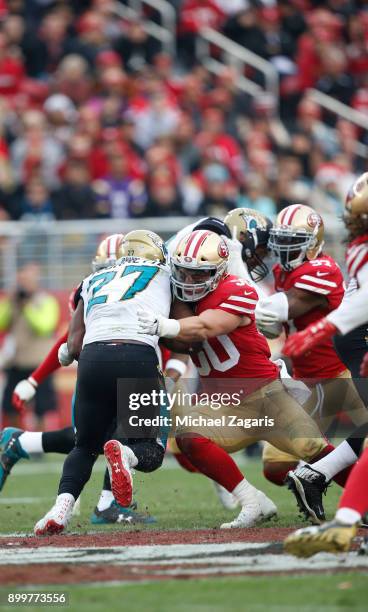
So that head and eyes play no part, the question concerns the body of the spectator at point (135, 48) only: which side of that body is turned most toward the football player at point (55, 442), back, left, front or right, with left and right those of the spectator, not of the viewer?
front

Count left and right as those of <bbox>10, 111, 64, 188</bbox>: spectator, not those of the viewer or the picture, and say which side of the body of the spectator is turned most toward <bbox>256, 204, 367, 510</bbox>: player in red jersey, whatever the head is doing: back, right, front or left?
front

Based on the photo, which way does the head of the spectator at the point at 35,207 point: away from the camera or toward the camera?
toward the camera

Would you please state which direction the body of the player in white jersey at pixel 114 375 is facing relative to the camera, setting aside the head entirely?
away from the camera

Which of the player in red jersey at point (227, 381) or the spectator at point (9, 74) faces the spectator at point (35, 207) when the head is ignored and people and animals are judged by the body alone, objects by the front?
the spectator at point (9, 74)

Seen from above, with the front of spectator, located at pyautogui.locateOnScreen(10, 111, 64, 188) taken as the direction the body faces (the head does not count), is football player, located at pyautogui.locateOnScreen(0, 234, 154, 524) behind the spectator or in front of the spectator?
in front

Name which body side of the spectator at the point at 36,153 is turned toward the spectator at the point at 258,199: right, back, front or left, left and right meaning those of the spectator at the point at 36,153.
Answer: left

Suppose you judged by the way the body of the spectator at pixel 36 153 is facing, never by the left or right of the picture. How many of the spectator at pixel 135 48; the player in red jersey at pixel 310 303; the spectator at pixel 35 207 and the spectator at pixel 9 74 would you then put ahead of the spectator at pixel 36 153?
2

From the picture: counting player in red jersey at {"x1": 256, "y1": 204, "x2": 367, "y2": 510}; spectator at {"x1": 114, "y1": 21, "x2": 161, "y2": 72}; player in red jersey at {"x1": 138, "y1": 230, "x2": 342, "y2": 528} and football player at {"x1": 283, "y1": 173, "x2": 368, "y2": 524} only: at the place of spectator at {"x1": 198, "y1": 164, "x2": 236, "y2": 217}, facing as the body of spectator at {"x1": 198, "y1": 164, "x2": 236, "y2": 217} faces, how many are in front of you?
3

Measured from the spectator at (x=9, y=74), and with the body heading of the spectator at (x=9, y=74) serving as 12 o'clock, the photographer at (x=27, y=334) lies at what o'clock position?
the photographer at (x=27, y=334) is roughly at 12 o'clock from the spectator at (x=9, y=74).

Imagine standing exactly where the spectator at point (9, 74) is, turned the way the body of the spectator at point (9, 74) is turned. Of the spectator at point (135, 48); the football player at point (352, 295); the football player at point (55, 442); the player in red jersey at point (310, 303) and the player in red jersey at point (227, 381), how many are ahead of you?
4

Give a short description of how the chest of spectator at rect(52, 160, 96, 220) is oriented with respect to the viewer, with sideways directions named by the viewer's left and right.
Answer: facing the viewer

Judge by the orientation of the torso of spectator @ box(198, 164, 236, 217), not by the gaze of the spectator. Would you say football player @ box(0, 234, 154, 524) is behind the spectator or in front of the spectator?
in front

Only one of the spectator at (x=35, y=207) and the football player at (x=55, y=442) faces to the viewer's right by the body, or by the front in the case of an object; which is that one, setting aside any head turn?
the football player

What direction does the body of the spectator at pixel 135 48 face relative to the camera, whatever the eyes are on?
toward the camera

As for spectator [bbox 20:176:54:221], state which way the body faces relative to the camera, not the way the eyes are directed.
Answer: toward the camera

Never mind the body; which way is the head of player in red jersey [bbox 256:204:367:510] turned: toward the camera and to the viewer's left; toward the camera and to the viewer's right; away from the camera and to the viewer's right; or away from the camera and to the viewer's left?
toward the camera and to the viewer's left

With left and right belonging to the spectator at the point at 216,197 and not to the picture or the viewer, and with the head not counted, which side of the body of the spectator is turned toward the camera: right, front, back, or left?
front
